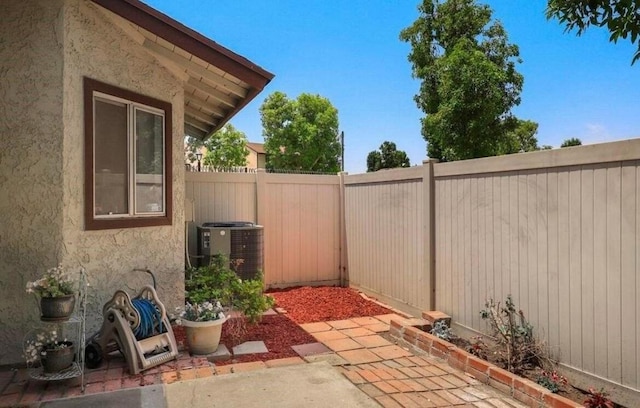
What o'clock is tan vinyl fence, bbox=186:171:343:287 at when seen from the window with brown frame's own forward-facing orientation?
The tan vinyl fence is roughly at 9 o'clock from the window with brown frame.

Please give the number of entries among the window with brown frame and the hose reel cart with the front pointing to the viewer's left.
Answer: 0

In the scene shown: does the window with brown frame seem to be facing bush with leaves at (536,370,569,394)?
yes

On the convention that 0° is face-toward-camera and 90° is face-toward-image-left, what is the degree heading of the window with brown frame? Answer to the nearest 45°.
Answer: approximately 315°

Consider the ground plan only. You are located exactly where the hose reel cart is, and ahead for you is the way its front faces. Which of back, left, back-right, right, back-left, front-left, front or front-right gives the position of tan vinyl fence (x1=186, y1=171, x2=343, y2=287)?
left

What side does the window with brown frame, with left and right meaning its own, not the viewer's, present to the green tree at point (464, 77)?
left

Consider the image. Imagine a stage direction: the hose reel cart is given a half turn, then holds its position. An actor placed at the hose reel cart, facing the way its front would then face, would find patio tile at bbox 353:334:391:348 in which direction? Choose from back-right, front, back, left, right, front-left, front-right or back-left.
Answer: back-right

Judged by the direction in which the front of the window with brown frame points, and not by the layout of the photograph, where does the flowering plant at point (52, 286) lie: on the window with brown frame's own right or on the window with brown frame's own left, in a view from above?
on the window with brown frame's own right

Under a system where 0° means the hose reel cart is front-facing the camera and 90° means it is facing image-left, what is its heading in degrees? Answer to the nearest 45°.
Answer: approximately 315°

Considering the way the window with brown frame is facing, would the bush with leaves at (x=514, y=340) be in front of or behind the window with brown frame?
in front
